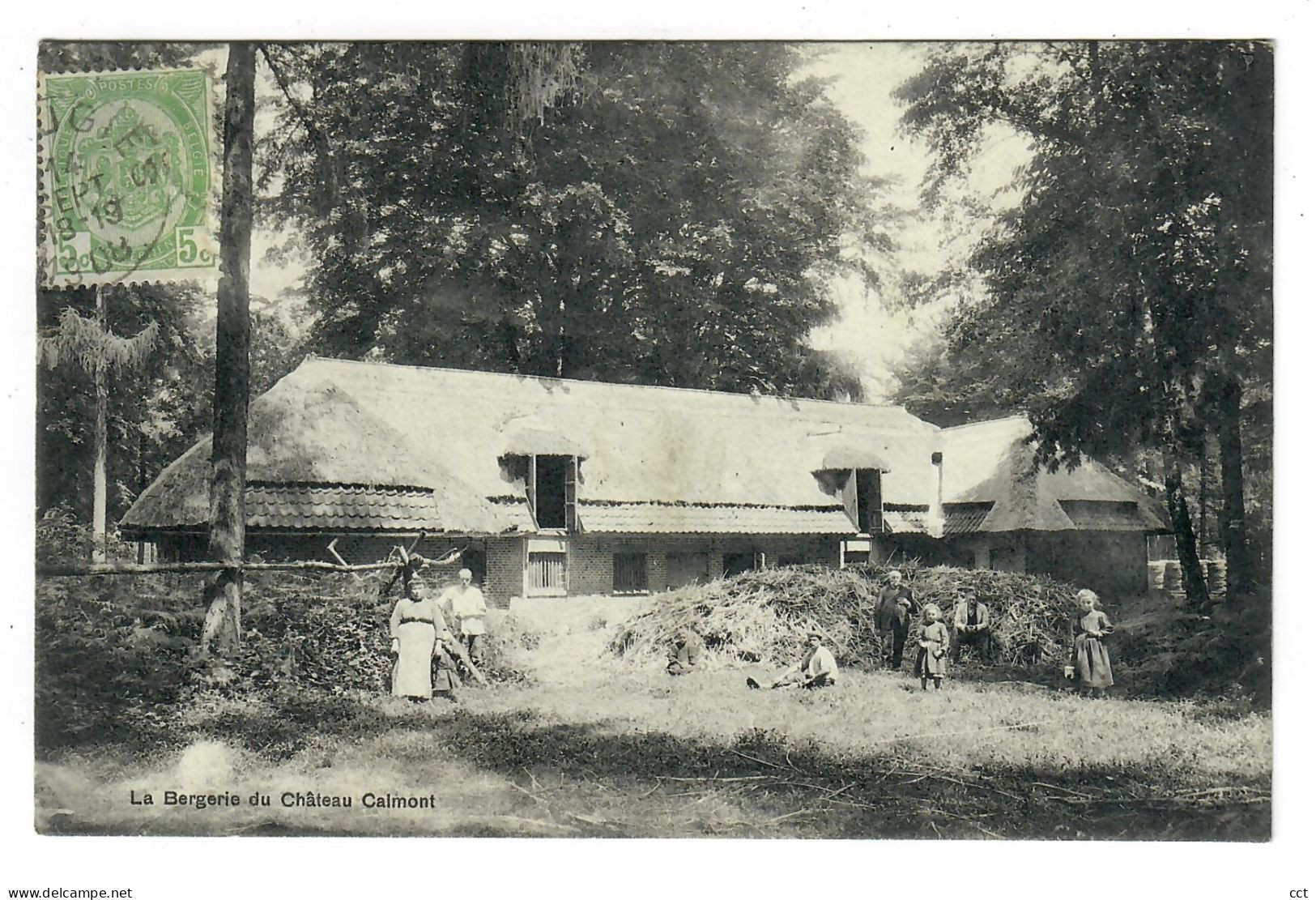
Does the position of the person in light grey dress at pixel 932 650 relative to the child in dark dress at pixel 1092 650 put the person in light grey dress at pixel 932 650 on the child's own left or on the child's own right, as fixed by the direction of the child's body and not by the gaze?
on the child's own right

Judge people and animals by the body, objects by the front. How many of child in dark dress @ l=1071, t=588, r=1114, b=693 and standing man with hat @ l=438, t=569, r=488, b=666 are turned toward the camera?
2
